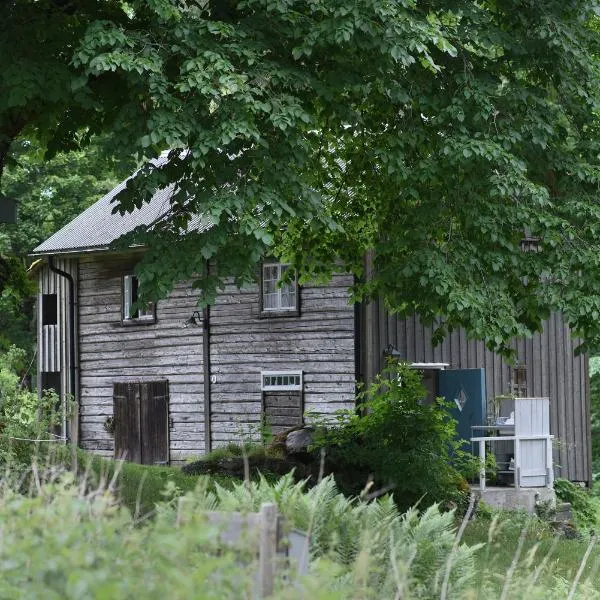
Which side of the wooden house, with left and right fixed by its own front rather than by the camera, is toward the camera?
front

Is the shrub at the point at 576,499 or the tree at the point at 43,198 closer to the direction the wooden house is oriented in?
the shrub

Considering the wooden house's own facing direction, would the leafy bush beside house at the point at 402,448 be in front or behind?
in front

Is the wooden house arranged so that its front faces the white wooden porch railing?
no

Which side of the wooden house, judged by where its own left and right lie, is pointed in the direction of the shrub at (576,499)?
left

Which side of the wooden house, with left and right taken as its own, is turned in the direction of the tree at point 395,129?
front

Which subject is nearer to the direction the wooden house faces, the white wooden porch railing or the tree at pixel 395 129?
the tree

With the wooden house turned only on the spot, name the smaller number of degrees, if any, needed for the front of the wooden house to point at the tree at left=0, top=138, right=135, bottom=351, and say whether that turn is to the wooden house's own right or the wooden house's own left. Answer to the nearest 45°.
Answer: approximately 135° to the wooden house's own right

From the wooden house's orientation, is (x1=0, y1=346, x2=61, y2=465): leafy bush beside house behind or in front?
in front

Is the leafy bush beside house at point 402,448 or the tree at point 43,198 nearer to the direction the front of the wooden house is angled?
the leafy bush beside house
